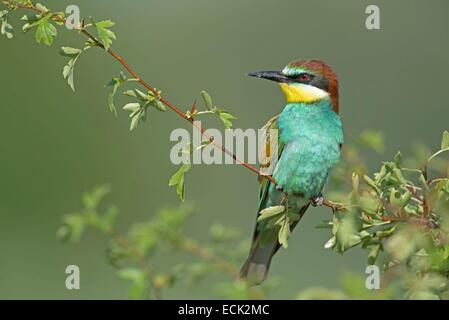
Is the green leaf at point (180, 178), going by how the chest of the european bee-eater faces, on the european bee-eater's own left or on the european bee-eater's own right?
on the european bee-eater's own right

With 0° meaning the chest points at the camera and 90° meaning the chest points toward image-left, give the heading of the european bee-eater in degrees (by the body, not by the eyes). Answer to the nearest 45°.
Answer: approximately 315°

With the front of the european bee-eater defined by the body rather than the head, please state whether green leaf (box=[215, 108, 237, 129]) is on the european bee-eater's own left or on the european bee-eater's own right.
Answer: on the european bee-eater's own right
